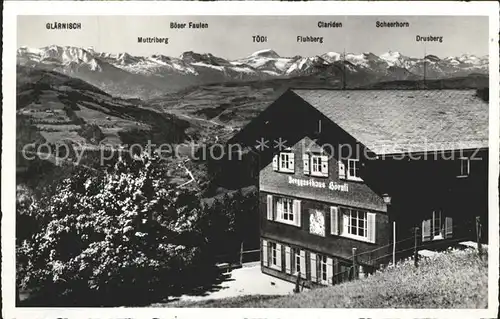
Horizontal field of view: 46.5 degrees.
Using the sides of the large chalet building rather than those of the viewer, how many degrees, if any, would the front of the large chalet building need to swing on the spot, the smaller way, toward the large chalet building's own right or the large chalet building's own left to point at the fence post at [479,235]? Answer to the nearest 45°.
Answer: approximately 135° to the large chalet building's own left

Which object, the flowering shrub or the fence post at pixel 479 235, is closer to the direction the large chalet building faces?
the flowering shrub

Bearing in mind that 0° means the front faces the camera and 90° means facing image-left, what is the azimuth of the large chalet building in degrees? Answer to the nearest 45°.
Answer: approximately 45°

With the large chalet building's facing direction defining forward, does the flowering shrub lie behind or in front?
in front
